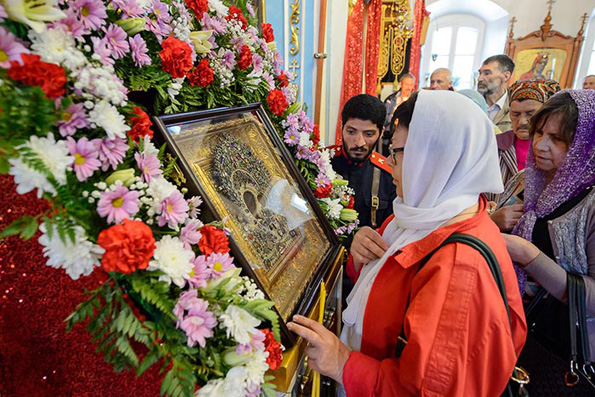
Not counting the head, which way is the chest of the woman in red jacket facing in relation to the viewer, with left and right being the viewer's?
facing to the left of the viewer

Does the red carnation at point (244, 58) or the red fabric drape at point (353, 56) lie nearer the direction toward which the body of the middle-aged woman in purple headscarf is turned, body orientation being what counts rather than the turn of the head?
the red carnation

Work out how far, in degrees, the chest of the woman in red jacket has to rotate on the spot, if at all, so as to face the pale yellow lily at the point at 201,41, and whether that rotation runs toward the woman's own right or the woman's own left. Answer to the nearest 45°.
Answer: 0° — they already face it

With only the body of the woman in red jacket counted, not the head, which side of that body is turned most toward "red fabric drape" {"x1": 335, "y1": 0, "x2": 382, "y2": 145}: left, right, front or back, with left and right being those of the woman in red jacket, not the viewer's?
right

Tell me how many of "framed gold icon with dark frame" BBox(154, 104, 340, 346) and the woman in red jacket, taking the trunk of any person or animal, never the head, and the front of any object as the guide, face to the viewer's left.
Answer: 1

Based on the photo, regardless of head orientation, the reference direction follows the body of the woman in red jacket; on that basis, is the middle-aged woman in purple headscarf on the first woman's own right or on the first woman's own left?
on the first woman's own right

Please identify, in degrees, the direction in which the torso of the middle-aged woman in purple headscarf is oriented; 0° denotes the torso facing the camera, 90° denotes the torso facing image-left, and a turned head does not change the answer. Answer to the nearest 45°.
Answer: approximately 45°
